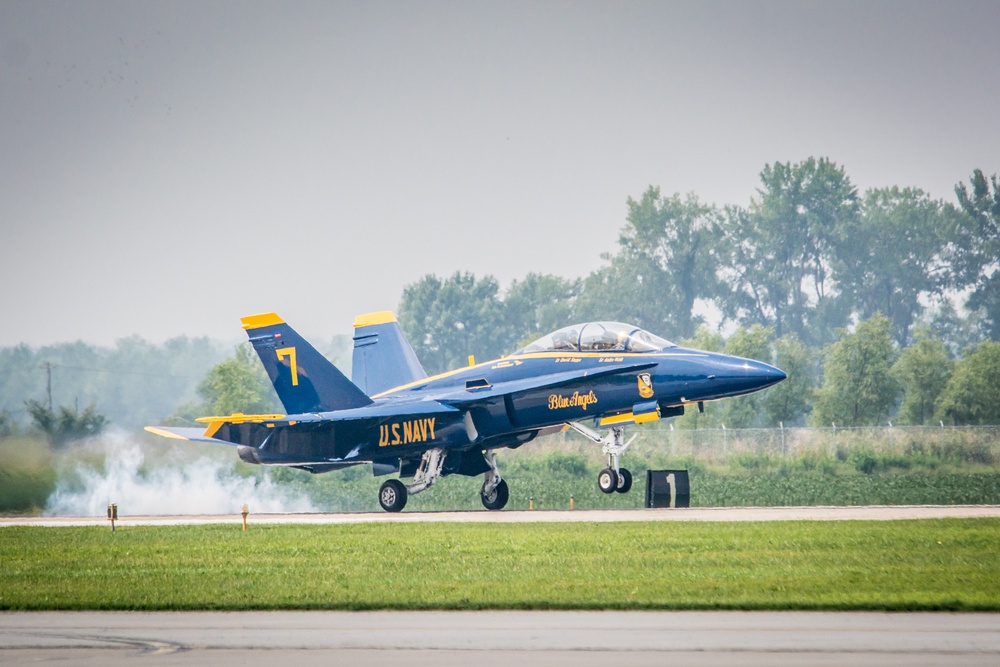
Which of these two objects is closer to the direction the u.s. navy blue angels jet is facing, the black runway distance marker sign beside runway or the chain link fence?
the black runway distance marker sign beside runway

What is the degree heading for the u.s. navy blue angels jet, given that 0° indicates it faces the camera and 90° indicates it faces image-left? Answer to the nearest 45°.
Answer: approximately 315°

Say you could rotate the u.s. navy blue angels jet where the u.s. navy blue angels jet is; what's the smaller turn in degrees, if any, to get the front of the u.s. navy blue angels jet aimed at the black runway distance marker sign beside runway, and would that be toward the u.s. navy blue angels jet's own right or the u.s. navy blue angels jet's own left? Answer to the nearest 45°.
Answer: approximately 45° to the u.s. navy blue angels jet's own left

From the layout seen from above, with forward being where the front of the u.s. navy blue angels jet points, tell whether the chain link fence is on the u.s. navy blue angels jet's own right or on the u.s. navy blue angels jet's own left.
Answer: on the u.s. navy blue angels jet's own left
